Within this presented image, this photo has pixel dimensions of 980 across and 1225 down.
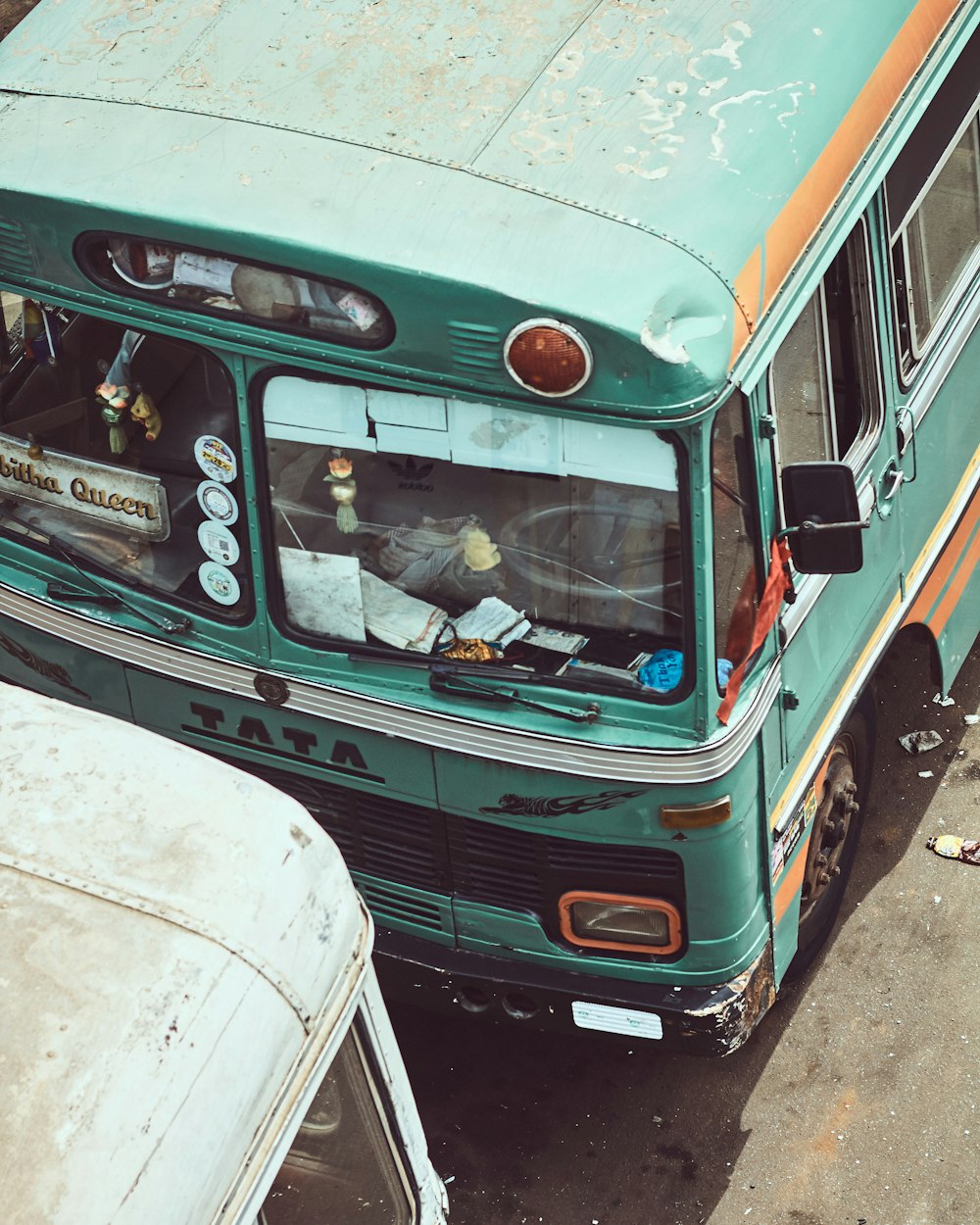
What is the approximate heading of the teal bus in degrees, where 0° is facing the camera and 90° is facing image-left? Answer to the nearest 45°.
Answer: approximately 45°

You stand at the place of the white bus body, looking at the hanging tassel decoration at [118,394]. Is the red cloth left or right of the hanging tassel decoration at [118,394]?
right
